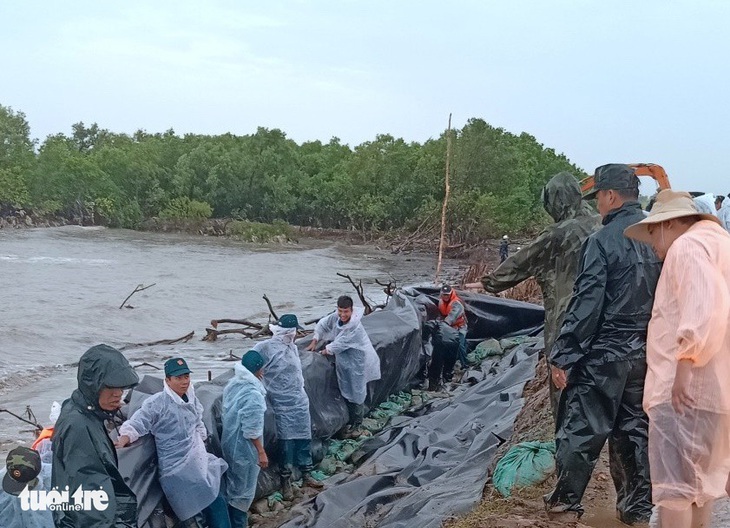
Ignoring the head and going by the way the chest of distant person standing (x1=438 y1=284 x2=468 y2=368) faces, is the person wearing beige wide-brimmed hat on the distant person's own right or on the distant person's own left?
on the distant person's own left

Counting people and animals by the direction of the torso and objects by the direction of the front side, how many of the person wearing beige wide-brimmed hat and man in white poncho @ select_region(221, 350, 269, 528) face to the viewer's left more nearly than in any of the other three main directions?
1

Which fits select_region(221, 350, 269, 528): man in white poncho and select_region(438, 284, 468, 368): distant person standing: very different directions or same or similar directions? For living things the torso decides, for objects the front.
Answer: very different directions

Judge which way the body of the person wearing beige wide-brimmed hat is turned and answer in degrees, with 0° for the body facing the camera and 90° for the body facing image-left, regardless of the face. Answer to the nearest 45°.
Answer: approximately 90°

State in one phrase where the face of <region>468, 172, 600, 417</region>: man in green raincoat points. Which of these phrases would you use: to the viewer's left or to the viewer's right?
to the viewer's left

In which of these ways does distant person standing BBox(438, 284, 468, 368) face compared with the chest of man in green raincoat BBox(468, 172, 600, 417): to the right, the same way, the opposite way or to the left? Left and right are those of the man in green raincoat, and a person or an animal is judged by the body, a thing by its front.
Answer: to the left

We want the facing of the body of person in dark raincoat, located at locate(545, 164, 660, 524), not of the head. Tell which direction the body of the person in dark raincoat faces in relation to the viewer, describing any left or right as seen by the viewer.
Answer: facing away from the viewer and to the left of the viewer

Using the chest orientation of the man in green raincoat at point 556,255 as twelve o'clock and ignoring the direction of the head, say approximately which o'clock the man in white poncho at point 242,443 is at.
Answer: The man in white poncho is roughly at 11 o'clock from the man in green raincoat.
